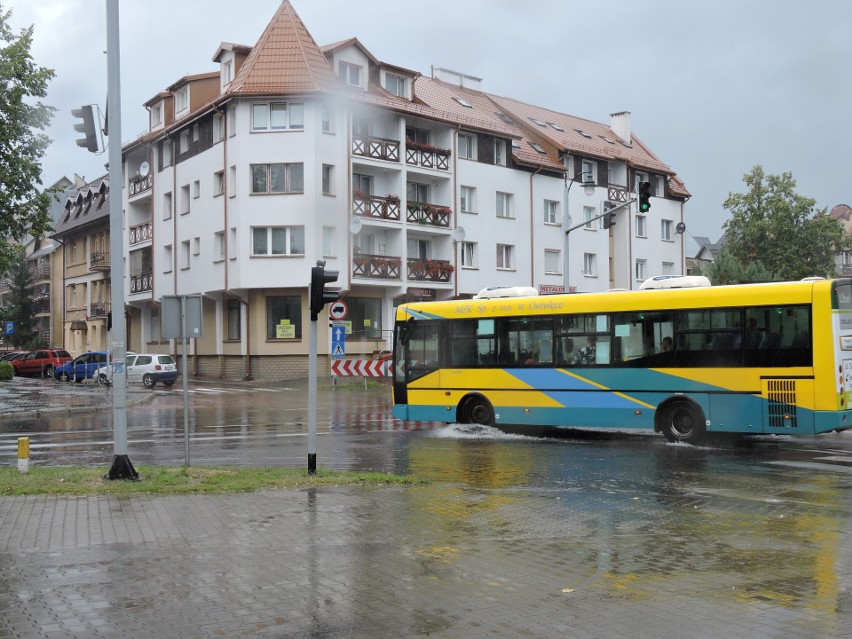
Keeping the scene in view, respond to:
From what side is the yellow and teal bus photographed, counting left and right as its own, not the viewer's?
left

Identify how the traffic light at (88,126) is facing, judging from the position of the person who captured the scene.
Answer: facing to the left of the viewer

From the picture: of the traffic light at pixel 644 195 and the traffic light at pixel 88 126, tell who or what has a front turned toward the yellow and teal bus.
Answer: the traffic light at pixel 644 195

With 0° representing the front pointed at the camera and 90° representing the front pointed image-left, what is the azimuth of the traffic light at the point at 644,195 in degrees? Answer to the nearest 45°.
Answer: approximately 0°

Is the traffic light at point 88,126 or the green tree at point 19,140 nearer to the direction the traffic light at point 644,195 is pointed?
the traffic light
